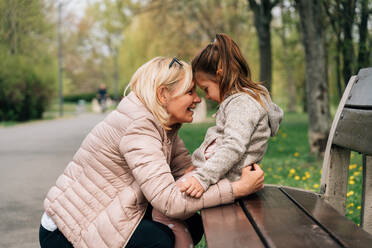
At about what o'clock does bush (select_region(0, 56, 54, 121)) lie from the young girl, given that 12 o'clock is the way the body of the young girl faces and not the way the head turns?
The bush is roughly at 2 o'clock from the young girl.

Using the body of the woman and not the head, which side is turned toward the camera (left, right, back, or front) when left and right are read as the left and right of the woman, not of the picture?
right

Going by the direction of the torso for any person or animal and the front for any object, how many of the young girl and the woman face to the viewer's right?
1

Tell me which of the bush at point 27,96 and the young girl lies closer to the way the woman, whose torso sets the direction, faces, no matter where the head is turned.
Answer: the young girl

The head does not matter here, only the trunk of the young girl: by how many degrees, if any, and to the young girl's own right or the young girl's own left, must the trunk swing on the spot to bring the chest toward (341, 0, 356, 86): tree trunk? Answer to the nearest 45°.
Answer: approximately 90° to the young girl's own right

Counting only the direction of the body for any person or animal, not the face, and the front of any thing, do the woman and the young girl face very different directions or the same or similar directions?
very different directions

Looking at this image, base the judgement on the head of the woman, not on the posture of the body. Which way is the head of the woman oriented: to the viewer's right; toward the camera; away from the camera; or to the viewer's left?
to the viewer's right

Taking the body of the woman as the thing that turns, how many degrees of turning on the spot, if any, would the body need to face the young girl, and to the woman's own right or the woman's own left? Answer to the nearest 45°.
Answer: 0° — they already face them

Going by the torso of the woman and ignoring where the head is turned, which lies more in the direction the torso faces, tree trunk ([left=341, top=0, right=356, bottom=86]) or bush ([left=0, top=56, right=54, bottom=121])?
the tree trunk

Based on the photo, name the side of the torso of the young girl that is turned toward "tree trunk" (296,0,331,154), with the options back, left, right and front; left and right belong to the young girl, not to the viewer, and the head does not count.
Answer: right

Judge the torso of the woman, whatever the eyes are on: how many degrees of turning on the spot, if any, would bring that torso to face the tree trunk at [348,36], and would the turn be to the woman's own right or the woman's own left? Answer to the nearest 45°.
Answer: approximately 45° to the woman's own left

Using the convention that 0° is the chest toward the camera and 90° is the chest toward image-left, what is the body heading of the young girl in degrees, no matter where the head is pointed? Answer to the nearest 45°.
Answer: approximately 90°

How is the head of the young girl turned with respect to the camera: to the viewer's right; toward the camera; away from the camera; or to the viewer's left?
to the viewer's left
